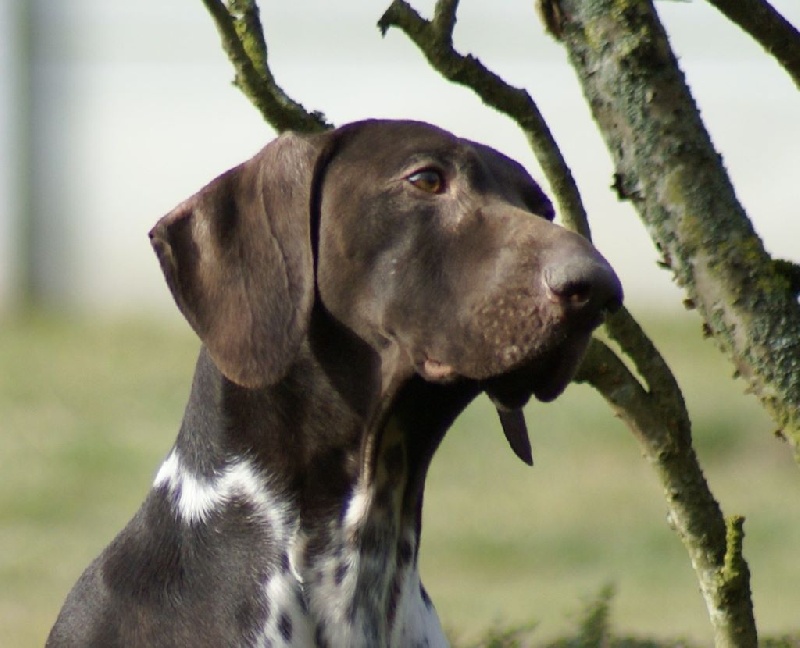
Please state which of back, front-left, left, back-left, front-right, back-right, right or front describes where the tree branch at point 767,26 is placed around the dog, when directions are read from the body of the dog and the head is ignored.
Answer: front-left

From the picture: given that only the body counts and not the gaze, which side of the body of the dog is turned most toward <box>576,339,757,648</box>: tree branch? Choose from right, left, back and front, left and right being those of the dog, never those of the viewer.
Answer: left

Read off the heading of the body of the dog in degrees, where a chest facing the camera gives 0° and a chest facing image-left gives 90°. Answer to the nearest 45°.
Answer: approximately 315°
